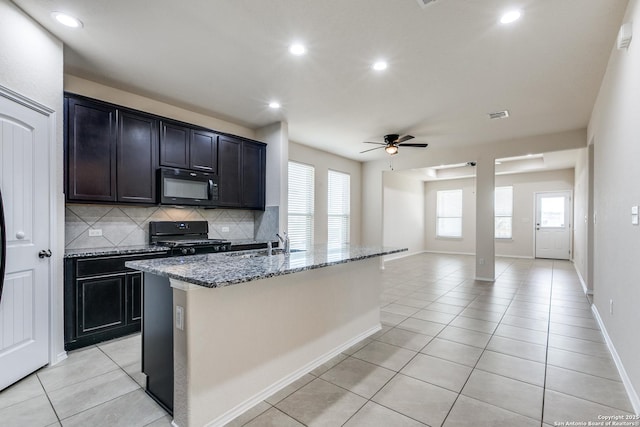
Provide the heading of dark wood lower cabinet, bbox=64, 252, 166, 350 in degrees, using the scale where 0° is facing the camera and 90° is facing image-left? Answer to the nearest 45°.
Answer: approximately 315°

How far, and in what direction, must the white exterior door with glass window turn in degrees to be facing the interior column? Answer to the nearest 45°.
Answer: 0° — it already faces it

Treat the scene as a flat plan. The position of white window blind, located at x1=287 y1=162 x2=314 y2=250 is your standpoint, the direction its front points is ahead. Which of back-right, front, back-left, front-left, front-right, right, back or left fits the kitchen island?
front-right

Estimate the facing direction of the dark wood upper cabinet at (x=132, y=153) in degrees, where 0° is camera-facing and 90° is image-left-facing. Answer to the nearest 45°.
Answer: approximately 315°

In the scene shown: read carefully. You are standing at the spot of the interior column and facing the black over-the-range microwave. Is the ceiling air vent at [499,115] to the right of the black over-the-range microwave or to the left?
left

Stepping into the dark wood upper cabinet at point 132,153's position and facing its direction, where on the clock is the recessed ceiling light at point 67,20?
The recessed ceiling light is roughly at 2 o'clock from the dark wood upper cabinet.

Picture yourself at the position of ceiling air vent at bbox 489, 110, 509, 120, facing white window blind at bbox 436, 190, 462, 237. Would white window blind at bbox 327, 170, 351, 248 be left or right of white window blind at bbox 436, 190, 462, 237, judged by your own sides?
left

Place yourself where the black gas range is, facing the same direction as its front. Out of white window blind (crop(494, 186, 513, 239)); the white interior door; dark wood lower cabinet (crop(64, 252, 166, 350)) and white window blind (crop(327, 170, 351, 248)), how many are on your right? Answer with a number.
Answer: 2

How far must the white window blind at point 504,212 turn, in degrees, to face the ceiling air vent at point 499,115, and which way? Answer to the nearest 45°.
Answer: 0° — it already faces it
